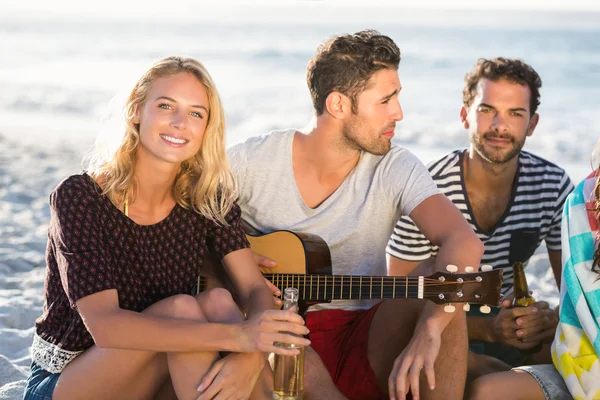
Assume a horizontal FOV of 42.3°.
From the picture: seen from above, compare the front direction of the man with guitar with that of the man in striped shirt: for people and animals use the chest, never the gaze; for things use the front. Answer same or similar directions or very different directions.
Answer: same or similar directions

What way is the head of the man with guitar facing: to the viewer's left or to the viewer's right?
to the viewer's right

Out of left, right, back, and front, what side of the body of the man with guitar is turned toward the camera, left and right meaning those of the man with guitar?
front

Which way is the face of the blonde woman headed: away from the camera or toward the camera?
toward the camera

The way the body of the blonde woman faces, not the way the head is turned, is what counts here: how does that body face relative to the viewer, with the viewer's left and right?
facing the viewer and to the right of the viewer

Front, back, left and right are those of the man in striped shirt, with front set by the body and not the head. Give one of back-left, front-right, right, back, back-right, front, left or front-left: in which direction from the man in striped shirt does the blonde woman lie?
front-right

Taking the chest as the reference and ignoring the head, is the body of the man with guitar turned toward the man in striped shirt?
no

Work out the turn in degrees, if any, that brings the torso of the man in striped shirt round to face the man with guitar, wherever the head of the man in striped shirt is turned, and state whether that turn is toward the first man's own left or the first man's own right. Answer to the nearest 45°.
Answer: approximately 45° to the first man's own right

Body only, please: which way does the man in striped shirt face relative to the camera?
toward the camera

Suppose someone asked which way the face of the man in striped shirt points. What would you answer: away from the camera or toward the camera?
toward the camera

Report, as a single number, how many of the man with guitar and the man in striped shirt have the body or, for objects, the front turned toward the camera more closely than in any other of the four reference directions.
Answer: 2

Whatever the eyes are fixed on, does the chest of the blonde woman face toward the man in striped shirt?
no
